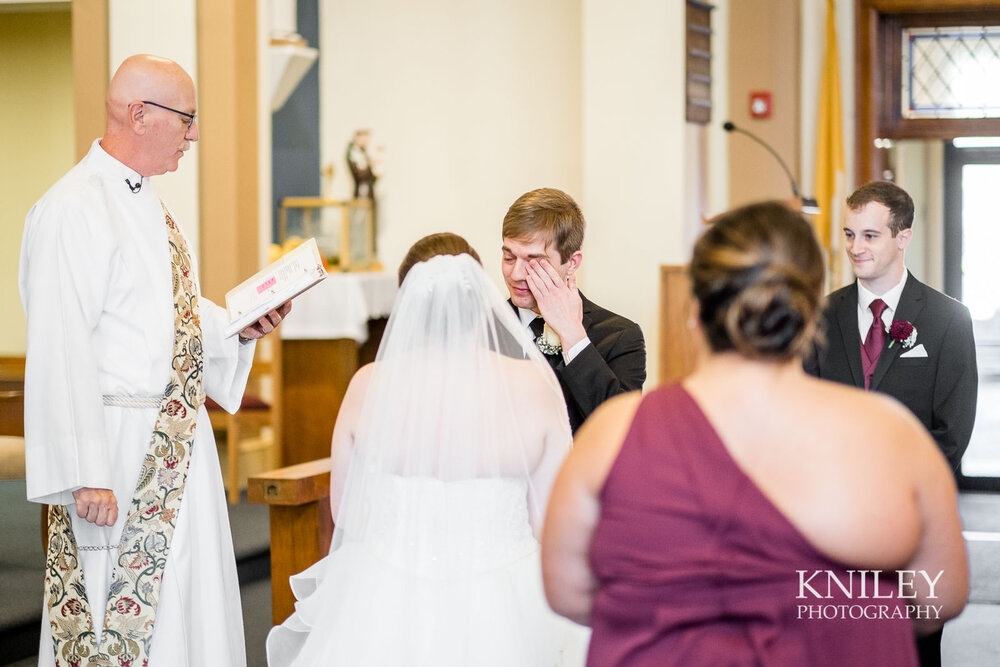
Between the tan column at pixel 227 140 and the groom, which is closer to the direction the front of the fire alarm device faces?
the groom

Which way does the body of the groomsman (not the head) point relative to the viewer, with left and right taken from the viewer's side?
facing the viewer and to the left of the viewer

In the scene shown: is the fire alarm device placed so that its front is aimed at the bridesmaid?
yes

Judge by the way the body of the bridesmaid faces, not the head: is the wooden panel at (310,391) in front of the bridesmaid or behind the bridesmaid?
in front

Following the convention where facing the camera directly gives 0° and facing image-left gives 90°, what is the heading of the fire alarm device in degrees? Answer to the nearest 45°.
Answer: approximately 0°

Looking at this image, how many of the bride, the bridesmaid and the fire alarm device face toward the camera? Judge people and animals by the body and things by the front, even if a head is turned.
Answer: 1

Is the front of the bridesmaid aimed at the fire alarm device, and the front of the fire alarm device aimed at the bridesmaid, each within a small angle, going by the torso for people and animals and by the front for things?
yes

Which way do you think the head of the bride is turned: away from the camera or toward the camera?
away from the camera

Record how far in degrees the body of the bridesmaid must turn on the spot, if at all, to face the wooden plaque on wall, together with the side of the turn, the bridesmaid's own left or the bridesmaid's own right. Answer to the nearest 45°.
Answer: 0° — they already face it

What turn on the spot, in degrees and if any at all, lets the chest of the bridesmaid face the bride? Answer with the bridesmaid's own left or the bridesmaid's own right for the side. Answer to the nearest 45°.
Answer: approximately 45° to the bridesmaid's own left

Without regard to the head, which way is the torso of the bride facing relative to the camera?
away from the camera

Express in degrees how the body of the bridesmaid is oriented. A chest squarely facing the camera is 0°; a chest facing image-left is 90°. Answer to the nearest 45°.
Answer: approximately 180°

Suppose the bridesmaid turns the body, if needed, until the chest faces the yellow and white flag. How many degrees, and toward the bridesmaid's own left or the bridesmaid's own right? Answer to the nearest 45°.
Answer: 0° — they already face it

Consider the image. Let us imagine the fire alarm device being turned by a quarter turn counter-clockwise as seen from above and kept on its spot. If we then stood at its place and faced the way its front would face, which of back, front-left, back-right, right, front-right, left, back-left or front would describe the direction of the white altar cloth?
back-right

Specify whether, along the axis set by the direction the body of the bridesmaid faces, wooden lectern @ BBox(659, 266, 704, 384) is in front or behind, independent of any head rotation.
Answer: in front

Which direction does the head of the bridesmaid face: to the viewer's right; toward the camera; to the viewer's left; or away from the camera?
away from the camera
